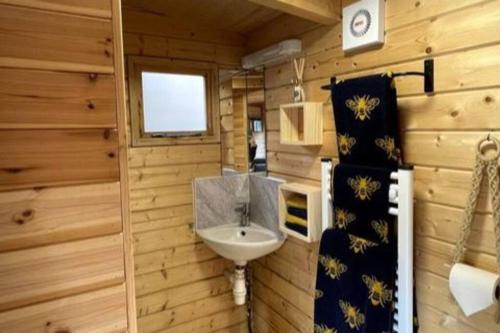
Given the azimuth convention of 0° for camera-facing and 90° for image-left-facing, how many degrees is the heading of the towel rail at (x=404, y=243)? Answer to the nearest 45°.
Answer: approximately 45°

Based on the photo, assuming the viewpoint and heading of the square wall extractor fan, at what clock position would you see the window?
The window is roughly at 2 o'clock from the square wall extractor fan.

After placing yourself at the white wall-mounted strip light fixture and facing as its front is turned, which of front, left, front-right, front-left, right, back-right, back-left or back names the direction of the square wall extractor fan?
left

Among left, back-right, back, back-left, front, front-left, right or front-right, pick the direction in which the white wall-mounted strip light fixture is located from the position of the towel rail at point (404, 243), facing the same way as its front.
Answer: right

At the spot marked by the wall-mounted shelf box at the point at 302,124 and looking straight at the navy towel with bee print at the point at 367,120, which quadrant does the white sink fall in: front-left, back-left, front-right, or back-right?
back-right

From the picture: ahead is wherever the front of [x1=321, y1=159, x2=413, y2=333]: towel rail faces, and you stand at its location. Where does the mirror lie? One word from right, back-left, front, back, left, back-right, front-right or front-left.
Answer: right

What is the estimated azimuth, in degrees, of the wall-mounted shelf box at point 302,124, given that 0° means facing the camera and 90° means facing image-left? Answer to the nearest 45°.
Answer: approximately 45°

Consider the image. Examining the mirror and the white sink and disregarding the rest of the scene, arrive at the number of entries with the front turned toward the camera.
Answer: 2

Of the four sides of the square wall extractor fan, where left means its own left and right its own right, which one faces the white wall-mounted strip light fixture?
right
